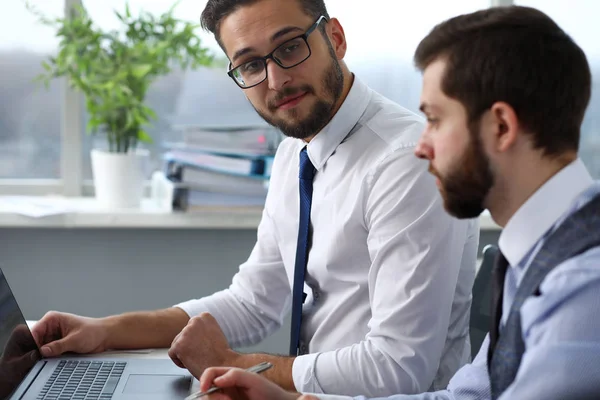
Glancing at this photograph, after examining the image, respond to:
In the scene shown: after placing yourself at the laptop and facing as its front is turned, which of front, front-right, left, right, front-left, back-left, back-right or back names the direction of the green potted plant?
left

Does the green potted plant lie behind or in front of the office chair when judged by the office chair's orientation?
in front

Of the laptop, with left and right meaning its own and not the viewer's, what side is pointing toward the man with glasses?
front

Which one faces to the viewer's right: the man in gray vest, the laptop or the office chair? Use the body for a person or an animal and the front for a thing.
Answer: the laptop

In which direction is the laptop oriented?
to the viewer's right

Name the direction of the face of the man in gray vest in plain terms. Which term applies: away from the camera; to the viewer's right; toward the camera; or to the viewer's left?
to the viewer's left

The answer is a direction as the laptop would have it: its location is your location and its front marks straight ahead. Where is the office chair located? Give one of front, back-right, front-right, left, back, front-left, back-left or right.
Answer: front

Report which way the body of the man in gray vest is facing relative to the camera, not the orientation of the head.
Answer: to the viewer's left

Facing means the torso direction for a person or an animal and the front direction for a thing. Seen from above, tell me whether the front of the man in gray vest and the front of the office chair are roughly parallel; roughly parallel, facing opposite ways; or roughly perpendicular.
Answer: roughly parallel

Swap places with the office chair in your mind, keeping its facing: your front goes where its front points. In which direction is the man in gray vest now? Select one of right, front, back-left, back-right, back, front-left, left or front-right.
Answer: left

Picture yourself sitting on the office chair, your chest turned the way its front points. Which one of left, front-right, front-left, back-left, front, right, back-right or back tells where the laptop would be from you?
front-left

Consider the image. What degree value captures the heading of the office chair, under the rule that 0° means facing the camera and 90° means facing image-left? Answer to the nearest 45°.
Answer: approximately 90°
